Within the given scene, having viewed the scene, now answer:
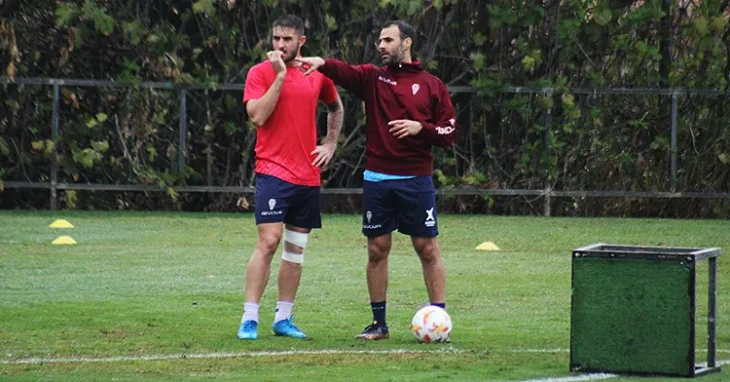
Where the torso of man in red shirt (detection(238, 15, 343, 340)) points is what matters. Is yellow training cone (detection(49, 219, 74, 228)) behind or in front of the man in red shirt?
behind

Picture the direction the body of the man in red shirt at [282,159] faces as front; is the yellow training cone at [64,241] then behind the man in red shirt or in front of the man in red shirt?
behind

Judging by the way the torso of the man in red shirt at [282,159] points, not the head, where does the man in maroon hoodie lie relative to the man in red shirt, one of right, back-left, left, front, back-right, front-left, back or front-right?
left

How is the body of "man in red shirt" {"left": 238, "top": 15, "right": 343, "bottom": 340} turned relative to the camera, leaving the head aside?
toward the camera

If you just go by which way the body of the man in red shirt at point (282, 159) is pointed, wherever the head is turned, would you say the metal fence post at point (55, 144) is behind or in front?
behind

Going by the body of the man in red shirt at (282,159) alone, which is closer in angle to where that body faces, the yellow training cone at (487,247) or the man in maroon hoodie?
the man in maroon hoodie

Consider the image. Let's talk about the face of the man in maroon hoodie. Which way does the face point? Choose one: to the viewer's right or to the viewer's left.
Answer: to the viewer's left
